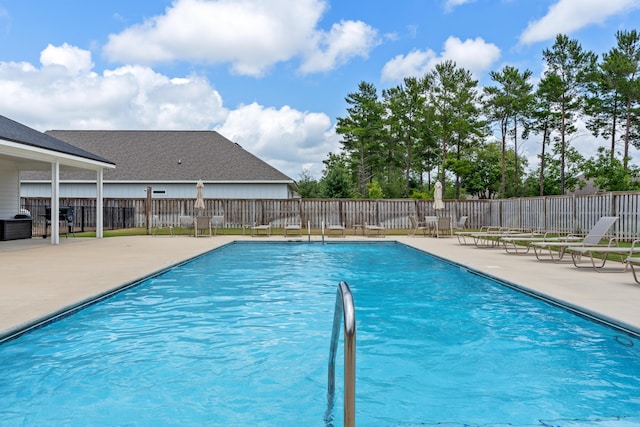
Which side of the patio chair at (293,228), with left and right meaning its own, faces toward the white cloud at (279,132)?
back

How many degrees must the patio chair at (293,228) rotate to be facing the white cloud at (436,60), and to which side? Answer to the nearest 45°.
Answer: approximately 135° to its left

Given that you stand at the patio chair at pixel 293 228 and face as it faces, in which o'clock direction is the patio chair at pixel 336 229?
the patio chair at pixel 336 229 is roughly at 10 o'clock from the patio chair at pixel 293 228.

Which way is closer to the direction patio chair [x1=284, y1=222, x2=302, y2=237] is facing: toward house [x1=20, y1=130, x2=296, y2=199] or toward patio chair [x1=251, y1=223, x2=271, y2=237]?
the patio chair

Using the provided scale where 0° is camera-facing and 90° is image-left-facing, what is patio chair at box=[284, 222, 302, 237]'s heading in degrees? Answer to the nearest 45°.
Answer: approximately 0°

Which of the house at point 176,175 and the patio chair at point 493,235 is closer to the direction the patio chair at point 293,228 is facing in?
the patio chair

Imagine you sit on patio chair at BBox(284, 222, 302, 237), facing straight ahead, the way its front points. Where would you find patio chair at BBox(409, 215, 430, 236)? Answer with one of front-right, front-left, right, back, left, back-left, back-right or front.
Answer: left

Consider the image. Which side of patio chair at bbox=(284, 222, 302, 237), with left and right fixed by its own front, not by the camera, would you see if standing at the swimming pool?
front

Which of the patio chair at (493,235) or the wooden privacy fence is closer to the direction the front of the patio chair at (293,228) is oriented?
the patio chair

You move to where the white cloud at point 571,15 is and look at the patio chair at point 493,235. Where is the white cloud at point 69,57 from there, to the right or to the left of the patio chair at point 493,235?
right

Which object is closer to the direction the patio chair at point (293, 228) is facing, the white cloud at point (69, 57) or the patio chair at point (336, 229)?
the patio chair

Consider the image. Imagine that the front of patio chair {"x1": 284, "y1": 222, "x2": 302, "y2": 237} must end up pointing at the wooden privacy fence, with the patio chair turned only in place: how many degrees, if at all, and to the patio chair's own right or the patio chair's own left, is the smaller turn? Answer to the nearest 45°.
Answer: approximately 180°

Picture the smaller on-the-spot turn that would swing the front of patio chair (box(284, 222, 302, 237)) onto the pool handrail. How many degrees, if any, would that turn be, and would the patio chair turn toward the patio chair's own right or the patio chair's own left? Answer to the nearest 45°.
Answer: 0° — it already faces it

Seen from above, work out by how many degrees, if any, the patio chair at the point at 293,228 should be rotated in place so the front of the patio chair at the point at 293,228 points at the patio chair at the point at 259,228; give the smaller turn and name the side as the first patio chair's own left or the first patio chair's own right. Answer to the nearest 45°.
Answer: approximately 45° to the first patio chair's own right
